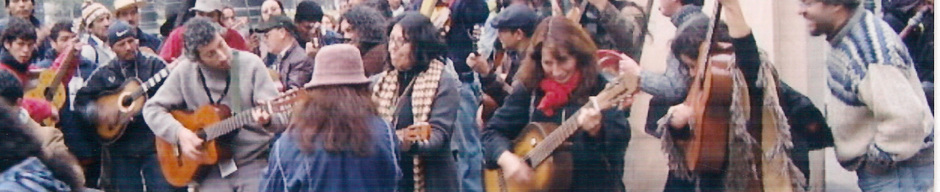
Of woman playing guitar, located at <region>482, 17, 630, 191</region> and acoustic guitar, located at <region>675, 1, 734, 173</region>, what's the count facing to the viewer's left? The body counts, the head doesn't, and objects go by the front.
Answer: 1

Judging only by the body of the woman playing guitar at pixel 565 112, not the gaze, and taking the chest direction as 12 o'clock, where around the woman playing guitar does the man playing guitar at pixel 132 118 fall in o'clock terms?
The man playing guitar is roughly at 3 o'clock from the woman playing guitar.

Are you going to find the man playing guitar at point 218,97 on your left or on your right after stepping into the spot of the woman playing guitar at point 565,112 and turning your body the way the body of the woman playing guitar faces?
on your right

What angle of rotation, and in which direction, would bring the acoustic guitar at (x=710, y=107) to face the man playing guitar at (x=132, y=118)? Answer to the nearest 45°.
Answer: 0° — it already faces them

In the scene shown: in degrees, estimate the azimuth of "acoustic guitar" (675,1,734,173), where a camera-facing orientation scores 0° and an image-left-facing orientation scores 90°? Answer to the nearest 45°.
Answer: approximately 90°

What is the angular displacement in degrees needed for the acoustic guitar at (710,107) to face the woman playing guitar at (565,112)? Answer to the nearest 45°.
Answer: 0° — it already faces them

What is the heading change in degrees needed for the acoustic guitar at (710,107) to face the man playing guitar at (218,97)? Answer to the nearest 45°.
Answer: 0° — it already faces them

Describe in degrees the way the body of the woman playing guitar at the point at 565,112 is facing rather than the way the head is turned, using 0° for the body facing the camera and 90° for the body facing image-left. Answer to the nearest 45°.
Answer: approximately 0°

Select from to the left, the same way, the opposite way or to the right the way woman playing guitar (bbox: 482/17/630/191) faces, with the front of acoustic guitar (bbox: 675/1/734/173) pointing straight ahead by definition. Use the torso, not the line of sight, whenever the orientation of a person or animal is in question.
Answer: to the left
